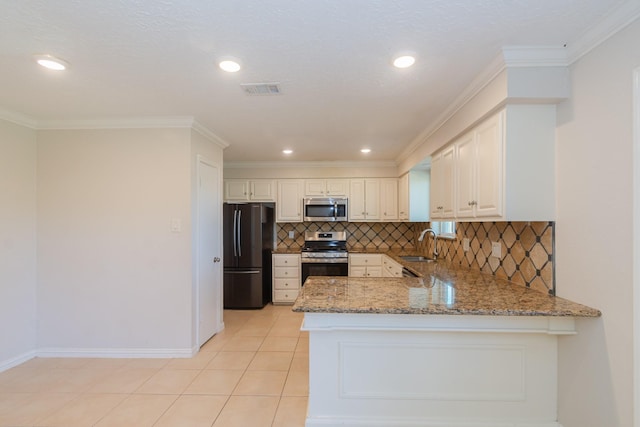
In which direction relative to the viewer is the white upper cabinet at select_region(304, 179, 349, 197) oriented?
toward the camera

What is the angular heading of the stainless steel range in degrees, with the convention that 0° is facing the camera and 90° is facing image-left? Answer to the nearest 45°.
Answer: approximately 0°

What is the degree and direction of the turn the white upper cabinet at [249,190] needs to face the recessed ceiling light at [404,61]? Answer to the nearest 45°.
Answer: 0° — it already faces it

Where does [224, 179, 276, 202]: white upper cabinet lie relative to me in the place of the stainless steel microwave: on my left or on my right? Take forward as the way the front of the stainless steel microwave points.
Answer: on my right

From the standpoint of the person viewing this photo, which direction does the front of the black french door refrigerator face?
facing the viewer

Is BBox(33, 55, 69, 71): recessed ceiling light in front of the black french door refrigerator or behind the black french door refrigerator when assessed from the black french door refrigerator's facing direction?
in front

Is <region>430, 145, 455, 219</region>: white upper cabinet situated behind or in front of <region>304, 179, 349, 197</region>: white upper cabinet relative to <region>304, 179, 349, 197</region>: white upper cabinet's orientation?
in front

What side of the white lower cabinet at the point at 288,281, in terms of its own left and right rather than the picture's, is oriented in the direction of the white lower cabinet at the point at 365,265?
left

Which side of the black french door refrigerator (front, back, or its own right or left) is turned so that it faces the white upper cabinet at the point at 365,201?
left

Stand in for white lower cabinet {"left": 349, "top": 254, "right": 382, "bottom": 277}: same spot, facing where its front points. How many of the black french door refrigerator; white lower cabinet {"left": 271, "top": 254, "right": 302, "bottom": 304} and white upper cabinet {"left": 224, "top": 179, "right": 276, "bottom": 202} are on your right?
3

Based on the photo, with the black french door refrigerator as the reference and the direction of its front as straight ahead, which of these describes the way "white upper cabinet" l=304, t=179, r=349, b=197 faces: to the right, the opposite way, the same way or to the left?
the same way

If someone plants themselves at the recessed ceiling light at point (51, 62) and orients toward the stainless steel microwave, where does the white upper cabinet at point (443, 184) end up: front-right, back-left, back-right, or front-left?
front-right

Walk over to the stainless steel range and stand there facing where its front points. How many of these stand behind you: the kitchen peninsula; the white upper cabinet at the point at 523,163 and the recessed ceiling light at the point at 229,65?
0

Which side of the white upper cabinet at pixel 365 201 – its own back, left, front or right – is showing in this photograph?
front

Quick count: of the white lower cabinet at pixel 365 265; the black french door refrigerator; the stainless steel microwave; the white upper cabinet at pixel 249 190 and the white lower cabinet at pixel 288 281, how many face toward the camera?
5

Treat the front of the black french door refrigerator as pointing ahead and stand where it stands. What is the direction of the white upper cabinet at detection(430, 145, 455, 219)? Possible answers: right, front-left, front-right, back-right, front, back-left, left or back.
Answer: front-left

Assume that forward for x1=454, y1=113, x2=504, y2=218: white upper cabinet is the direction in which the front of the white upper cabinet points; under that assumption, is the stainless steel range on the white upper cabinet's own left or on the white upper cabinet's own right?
on the white upper cabinet's own right
